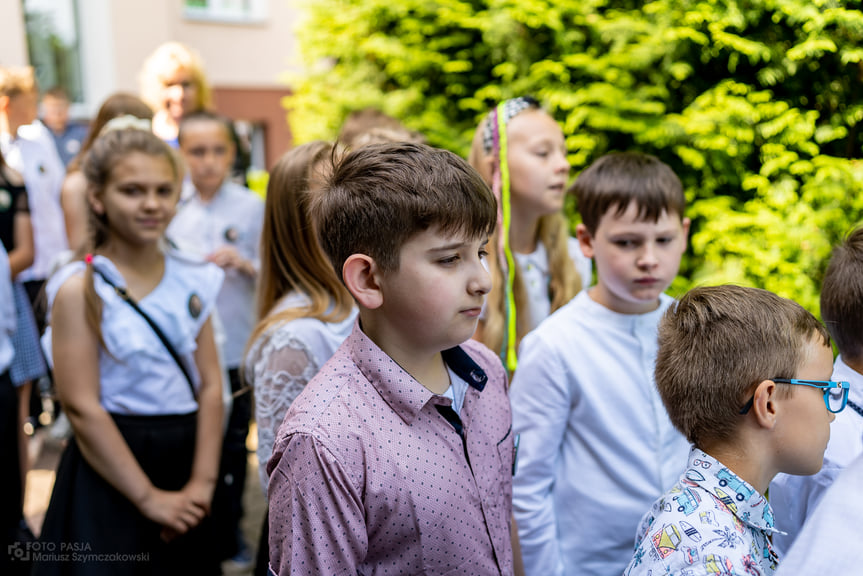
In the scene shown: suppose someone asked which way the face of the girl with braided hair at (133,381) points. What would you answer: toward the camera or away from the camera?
toward the camera

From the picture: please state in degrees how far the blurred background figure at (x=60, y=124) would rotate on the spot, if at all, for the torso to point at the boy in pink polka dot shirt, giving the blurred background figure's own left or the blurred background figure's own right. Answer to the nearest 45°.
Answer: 0° — they already face them

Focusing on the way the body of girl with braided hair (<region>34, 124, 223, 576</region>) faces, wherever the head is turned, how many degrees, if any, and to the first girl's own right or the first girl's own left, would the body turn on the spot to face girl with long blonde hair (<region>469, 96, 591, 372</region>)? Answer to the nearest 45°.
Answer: approximately 45° to the first girl's own left

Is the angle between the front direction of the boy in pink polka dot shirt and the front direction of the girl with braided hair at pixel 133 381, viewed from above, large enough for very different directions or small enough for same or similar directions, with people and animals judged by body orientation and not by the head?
same or similar directions

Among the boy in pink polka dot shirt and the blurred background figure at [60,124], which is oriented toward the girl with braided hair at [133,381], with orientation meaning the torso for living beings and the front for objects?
the blurred background figure

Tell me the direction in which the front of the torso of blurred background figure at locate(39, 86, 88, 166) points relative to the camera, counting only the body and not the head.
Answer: toward the camera

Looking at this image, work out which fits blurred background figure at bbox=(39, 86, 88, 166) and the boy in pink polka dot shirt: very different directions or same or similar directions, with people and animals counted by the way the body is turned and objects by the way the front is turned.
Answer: same or similar directions

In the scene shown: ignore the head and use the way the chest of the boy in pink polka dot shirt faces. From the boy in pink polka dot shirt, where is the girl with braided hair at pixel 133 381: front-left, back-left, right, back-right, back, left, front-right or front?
back

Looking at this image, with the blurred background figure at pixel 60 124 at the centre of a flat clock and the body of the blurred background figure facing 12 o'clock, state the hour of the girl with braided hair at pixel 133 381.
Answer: The girl with braided hair is roughly at 12 o'clock from the blurred background figure.
